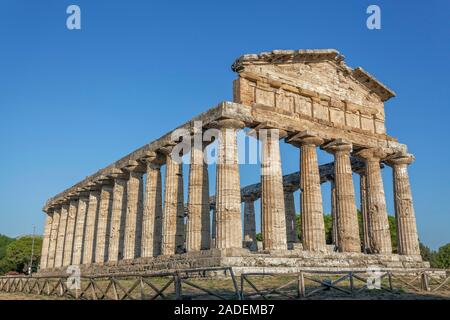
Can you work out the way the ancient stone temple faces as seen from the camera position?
facing the viewer and to the right of the viewer
